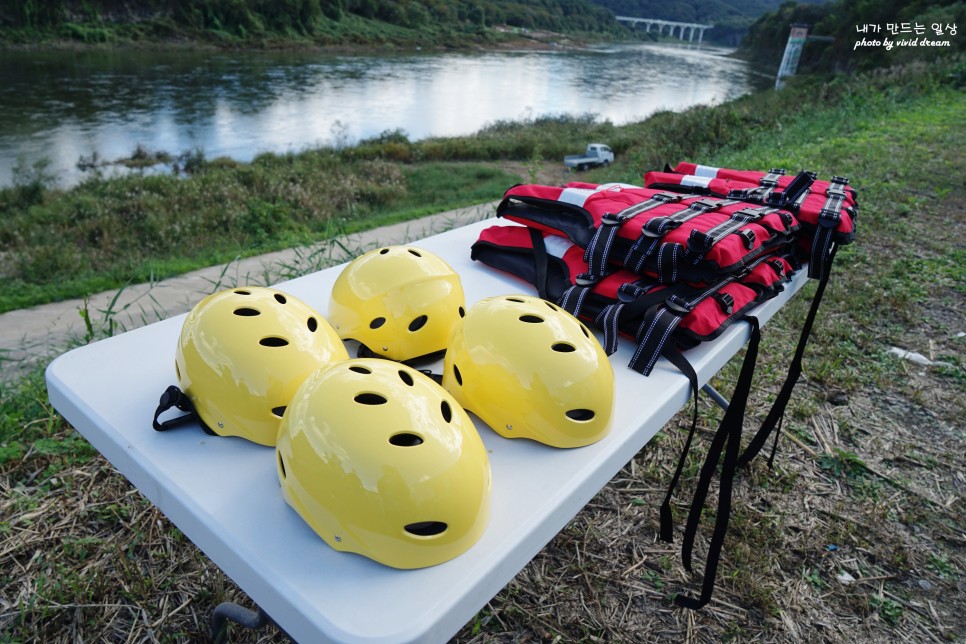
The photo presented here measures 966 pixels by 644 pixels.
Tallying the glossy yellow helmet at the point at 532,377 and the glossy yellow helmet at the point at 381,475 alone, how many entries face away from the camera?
0

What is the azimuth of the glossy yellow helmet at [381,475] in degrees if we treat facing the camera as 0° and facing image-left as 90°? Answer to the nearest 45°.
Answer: approximately 315°

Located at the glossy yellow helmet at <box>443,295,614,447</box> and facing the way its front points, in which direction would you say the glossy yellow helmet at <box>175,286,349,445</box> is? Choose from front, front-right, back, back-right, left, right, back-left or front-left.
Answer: back-right

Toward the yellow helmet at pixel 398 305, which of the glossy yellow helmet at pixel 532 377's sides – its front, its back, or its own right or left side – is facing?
back
